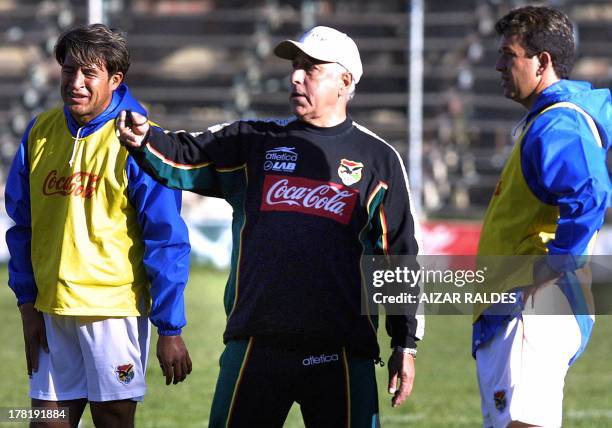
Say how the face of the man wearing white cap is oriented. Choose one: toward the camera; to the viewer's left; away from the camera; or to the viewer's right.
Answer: to the viewer's left

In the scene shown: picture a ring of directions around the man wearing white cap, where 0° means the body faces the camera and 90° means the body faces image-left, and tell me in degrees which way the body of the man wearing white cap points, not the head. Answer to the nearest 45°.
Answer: approximately 0°
